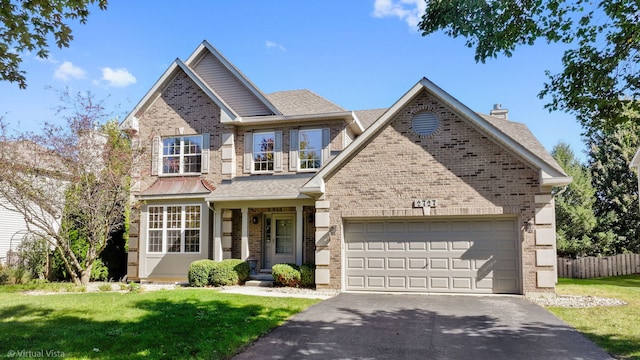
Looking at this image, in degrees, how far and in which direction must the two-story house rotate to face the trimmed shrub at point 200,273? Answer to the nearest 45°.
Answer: approximately 90° to its right

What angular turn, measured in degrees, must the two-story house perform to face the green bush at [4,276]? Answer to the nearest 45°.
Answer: approximately 90° to its right

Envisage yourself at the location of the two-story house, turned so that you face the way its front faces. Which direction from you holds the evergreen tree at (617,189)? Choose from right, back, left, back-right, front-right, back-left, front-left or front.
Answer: back-left

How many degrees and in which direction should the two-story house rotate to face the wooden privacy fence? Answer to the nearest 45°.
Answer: approximately 135° to its left

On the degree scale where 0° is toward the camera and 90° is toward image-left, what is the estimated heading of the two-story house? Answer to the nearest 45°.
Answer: approximately 0°
